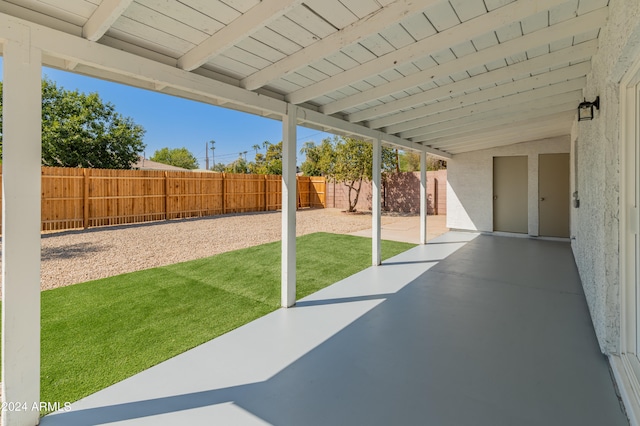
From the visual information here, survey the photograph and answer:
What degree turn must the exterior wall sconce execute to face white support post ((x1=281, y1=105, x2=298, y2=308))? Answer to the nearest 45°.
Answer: approximately 45° to its left

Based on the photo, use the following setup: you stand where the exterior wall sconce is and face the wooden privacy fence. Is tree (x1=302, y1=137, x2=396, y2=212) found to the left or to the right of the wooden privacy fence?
right

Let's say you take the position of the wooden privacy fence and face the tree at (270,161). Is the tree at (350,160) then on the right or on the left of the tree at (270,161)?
right

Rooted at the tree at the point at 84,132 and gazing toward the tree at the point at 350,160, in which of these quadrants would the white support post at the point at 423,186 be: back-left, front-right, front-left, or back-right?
front-right

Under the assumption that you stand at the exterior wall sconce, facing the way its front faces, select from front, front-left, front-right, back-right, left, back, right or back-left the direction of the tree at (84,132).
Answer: front

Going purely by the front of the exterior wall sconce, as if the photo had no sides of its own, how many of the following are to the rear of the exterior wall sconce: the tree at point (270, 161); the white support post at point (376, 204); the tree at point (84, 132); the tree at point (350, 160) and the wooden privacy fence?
0

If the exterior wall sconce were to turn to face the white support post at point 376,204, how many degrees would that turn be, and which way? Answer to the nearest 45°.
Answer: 0° — it already faces it

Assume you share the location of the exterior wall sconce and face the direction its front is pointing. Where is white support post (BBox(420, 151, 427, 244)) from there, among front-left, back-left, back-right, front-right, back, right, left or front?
front-right

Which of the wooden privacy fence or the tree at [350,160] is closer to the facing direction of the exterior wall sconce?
the wooden privacy fence

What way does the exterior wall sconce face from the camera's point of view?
to the viewer's left

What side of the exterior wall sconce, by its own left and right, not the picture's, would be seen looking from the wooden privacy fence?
front
